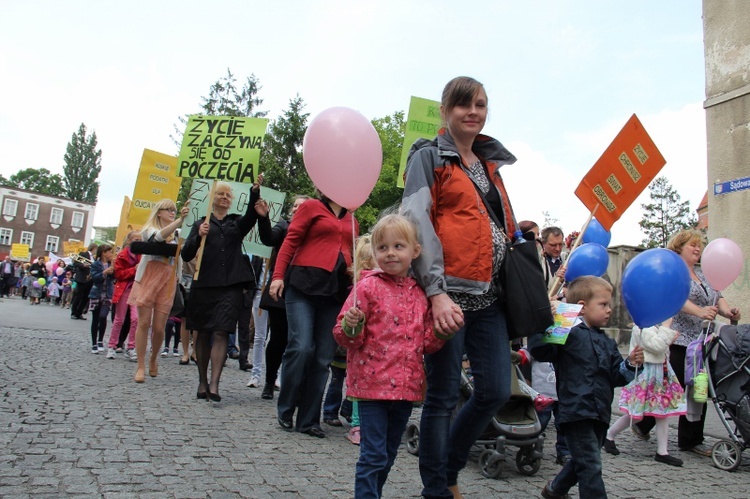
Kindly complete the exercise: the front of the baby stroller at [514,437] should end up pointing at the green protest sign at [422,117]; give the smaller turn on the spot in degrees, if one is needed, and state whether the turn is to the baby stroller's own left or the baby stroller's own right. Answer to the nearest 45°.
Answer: approximately 135° to the baby stroller's own left

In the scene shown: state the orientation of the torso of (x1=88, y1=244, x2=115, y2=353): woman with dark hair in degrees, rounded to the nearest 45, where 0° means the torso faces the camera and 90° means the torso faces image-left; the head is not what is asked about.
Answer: approximately 315°

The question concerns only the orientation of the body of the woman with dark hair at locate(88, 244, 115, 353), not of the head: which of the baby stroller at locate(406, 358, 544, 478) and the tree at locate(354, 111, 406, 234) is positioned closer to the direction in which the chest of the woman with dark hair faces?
the baby stroller

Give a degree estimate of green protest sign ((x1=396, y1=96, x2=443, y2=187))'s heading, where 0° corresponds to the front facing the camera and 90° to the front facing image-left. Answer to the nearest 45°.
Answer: approximately 0°
